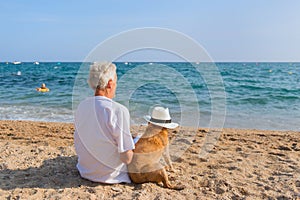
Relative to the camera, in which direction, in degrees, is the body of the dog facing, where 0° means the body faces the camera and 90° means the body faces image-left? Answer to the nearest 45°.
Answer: approximately 225°

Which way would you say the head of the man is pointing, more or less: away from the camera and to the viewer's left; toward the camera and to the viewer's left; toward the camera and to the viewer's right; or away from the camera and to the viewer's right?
away from the camera and to the viewer's right
